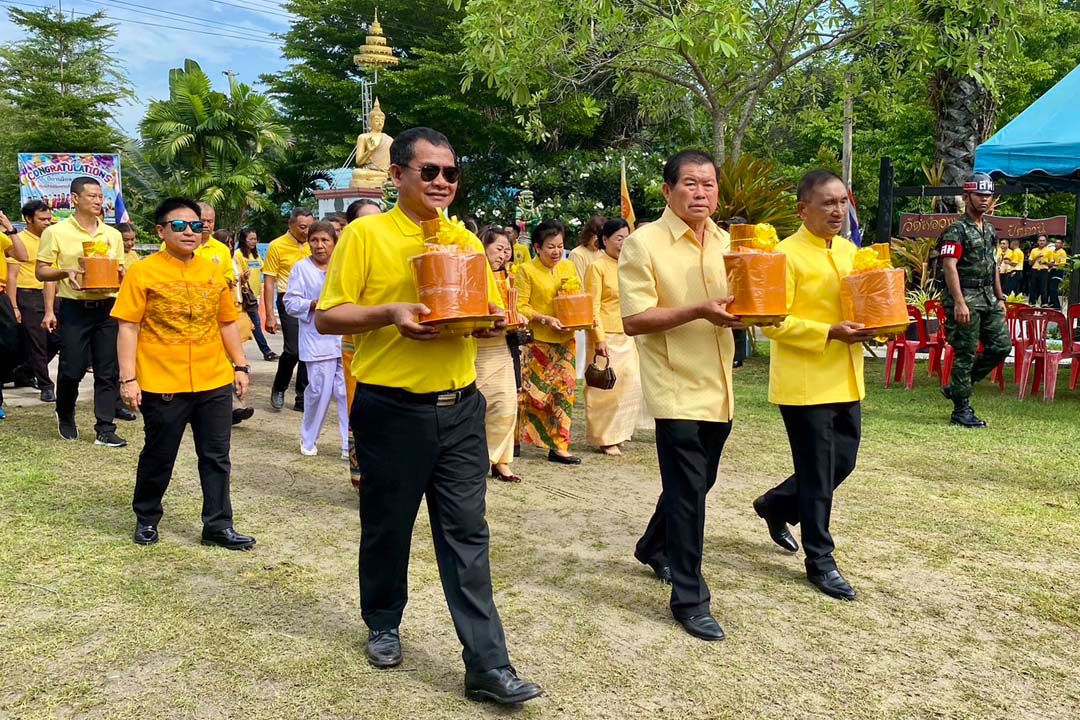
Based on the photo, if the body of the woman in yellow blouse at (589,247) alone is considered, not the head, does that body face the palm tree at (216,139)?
no

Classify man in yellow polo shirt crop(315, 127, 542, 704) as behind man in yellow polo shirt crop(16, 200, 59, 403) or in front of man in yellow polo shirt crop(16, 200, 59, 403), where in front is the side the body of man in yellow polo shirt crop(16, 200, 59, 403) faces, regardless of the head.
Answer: in front

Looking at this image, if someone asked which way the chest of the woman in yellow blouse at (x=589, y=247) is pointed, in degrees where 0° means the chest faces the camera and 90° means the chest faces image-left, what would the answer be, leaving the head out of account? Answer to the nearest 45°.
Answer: approximately 315°

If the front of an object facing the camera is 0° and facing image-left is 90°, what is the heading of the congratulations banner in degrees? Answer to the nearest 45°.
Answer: approximately 0°

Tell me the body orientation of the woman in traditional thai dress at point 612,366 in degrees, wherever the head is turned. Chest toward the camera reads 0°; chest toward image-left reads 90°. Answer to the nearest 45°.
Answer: approximately 315°

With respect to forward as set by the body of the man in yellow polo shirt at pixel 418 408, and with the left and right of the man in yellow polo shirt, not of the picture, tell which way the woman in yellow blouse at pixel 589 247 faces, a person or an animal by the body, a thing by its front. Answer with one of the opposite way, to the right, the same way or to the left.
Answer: the same way

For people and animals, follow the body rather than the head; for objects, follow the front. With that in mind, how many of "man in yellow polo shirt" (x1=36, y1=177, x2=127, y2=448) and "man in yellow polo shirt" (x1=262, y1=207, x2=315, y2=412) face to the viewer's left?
0

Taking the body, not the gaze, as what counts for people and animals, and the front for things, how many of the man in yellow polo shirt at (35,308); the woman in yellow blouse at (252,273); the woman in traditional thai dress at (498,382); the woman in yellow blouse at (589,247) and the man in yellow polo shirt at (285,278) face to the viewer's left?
0

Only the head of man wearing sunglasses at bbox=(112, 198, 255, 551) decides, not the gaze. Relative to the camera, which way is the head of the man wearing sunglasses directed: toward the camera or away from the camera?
toward the camera

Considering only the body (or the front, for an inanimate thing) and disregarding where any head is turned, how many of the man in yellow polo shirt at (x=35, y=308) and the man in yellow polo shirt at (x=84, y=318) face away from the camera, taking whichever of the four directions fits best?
0

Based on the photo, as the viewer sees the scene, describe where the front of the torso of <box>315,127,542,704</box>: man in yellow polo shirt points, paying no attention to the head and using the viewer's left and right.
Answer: facing the viewer and to the right of the viewer

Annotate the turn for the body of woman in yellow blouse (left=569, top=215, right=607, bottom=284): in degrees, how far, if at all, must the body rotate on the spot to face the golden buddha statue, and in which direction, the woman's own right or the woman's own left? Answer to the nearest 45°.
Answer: approximately 135° to the woman's own left

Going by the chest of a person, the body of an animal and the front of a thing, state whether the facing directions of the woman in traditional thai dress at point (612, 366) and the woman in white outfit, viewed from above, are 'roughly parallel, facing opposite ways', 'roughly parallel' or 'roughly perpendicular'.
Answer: roughly parallel

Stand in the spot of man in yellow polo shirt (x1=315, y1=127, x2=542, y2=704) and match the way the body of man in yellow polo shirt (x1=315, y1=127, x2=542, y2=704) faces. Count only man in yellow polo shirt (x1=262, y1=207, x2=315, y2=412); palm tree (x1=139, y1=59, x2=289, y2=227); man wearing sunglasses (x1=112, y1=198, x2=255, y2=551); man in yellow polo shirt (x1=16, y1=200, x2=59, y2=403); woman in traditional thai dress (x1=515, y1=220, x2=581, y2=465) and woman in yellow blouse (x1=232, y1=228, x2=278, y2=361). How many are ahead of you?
0

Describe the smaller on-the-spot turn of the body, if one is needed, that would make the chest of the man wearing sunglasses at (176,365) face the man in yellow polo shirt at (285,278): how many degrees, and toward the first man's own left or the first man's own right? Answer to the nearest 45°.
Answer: approximately 135° to the first man's own left

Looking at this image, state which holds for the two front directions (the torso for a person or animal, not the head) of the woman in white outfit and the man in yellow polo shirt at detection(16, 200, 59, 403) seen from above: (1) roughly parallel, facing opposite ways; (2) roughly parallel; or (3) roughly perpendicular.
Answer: roughly parallel

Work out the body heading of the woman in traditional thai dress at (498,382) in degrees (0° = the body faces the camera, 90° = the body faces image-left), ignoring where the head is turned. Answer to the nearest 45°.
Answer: approximately 315°
